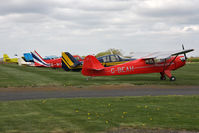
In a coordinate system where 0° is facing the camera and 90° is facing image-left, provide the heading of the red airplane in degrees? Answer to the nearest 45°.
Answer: approximately 270°
